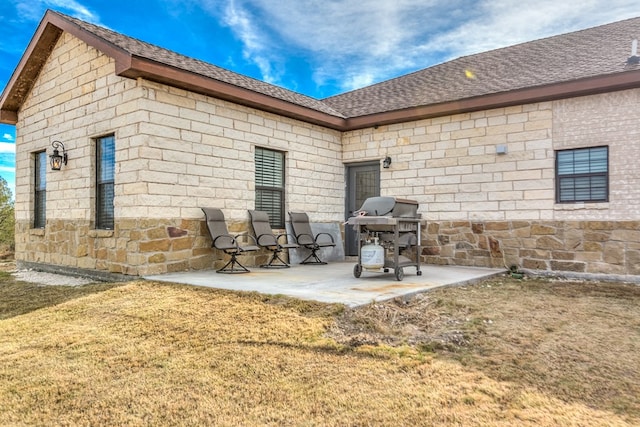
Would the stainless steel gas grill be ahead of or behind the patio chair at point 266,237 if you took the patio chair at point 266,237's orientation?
ahead

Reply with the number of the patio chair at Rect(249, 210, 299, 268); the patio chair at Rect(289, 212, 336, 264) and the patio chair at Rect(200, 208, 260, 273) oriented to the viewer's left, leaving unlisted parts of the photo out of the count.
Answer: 0

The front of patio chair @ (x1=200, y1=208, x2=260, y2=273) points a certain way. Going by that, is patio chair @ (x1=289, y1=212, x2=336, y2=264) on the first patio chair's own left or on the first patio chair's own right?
on the first patio chair's own left

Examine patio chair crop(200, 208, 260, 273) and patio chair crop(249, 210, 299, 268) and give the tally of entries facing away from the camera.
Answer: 0

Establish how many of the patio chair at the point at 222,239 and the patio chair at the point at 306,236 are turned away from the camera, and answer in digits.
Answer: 0

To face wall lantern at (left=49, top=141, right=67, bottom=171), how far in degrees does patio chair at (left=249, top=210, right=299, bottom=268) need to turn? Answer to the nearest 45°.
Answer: approximately 135° to its right

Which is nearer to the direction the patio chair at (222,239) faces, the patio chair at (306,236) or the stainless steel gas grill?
the stainless steel gas grill

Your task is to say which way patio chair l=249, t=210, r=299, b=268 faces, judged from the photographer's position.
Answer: facing the viewer and to the right of the viewer

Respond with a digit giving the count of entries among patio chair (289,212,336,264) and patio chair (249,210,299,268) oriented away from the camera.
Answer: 0
